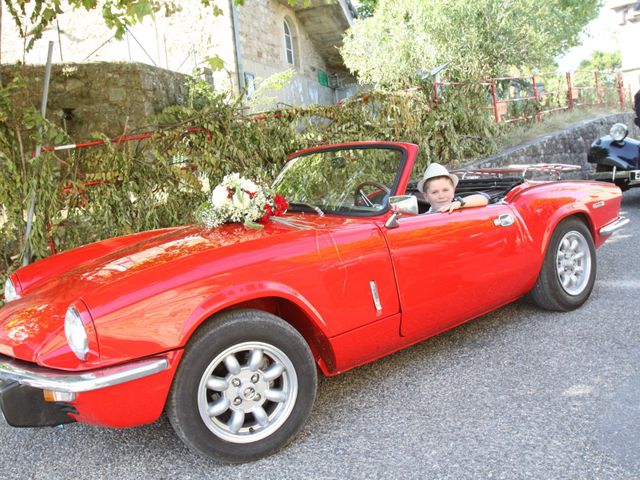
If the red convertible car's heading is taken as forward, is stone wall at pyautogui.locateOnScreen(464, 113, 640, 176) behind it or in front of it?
behind

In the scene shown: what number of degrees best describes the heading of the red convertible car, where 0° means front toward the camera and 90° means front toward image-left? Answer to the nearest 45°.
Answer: approximately 45°

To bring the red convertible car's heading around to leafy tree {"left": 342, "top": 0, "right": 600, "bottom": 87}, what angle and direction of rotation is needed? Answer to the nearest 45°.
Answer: approximately 135° to its right

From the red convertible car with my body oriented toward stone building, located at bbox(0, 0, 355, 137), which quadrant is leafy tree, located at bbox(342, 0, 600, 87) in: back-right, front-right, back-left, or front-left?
front-right

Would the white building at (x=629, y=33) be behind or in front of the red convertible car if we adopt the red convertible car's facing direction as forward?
behind

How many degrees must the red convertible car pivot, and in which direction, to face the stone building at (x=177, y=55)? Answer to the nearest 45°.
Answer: approximately 135° to its right

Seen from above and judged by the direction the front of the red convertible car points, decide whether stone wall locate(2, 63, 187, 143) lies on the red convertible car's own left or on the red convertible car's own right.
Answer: on the red convertible car's own right

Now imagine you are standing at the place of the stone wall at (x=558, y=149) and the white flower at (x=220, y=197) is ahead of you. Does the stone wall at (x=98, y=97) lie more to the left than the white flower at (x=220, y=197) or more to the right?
right
